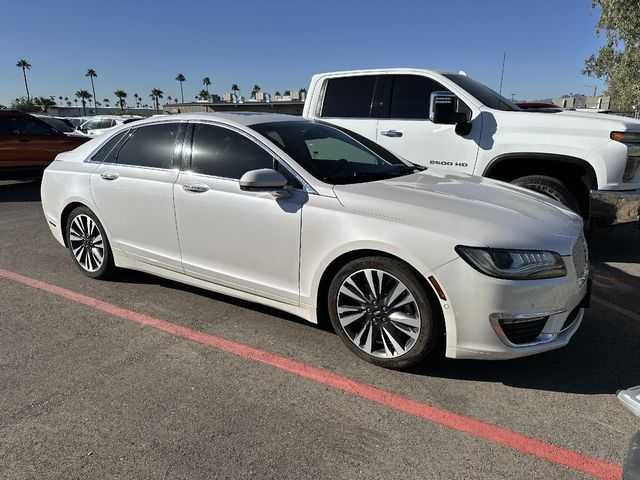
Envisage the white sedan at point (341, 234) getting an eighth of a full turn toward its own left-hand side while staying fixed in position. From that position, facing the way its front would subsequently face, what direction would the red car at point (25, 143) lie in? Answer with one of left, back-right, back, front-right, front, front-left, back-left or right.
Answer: back-left

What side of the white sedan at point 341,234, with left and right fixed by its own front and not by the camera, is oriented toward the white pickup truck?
left

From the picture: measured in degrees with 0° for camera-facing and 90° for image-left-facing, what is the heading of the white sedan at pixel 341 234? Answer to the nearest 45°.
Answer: approximately 315°
